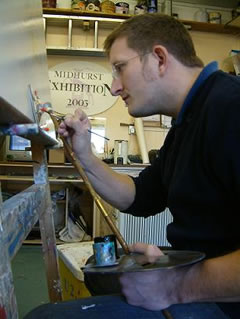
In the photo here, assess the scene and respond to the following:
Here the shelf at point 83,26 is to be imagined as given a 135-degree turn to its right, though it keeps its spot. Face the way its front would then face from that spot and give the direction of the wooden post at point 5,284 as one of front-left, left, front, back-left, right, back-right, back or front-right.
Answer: back-left

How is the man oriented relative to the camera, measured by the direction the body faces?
to the viewer's left

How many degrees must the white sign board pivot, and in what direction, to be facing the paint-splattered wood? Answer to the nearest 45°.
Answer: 0° — it already faces it

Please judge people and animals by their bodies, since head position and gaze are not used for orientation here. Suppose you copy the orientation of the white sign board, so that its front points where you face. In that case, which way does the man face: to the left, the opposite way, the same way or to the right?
to the right

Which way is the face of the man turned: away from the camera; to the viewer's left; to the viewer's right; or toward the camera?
to the viewer's left

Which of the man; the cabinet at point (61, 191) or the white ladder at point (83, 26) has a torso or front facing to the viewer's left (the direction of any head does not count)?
the man

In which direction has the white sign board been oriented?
toward the camera

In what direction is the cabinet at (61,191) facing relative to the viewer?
toward the camera

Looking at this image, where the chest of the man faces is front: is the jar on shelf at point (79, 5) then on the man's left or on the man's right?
on the man's right

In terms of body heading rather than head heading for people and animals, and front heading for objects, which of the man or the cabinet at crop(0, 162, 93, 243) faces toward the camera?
the cabinet

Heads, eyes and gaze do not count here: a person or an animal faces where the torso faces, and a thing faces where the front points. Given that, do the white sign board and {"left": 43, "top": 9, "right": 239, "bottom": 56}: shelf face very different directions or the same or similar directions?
same or similar directions

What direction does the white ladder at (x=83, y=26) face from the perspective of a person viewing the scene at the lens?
facing the viewer
